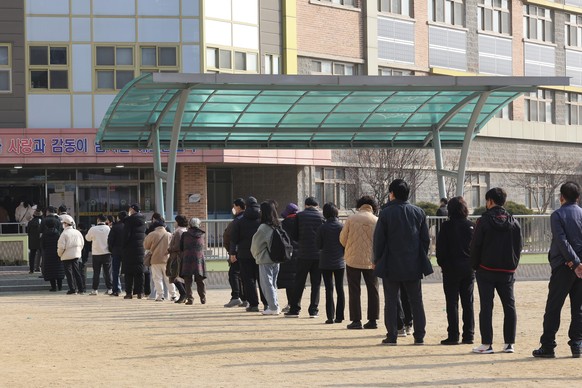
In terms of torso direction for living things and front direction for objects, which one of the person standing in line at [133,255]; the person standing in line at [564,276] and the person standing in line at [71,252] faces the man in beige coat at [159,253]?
the person standing in line at [564,276]

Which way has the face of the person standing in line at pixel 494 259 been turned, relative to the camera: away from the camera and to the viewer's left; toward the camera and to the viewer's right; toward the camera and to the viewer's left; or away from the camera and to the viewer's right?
away from the camera and to the viewer's left

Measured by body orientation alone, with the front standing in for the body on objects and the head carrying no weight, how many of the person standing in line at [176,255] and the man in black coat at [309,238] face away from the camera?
1

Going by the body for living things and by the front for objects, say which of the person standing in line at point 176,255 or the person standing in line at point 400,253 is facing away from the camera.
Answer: the person standing in line at point 400,253

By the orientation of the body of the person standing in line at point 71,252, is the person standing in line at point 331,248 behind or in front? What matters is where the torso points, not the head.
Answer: behind

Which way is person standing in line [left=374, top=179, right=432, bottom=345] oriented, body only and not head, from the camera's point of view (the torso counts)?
away from the camera

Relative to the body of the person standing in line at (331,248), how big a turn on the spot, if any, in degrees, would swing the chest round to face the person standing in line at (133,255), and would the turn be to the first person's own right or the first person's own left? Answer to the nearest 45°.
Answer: approximately 45° to the first person's own left

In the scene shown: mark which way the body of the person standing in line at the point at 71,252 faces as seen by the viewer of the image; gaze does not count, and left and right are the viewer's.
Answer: facing away from the viewer and to the left of the viewer

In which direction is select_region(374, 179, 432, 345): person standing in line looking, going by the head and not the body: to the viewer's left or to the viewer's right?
to the viewer's left

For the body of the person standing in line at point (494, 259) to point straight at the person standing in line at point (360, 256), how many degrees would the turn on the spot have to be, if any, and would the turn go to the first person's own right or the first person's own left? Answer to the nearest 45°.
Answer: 0° — they already face them

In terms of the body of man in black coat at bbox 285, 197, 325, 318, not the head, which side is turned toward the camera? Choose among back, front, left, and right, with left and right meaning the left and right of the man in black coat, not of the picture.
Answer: back
